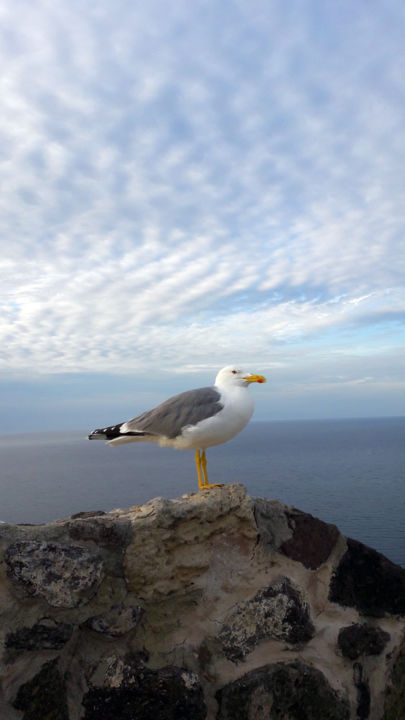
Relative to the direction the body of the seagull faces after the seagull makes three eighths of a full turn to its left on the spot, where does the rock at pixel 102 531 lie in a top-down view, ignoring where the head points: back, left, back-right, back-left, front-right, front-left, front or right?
left

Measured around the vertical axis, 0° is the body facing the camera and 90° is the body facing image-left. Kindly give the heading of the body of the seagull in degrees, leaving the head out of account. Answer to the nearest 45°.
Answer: approximately 270°
